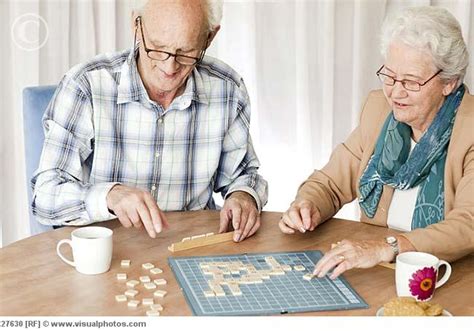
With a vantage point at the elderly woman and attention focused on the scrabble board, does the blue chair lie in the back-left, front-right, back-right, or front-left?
front-right

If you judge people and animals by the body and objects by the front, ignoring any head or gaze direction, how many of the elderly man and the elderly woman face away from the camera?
0

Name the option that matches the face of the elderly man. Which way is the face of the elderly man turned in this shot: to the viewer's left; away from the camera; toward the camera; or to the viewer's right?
toward the camera

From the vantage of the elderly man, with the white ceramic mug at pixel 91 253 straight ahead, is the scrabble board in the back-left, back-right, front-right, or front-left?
front-left

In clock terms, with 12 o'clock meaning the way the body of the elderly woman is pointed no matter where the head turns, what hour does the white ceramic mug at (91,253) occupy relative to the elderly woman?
The white ceramic mug is roughly at 12 o'clock from the elderly woman.

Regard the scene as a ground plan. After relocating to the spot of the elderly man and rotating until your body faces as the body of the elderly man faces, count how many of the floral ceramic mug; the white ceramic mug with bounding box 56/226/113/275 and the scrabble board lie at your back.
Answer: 0

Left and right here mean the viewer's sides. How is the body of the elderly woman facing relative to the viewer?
facing the viewer and to the left of the viewer

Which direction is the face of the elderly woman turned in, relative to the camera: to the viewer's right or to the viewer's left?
to the viewer's left

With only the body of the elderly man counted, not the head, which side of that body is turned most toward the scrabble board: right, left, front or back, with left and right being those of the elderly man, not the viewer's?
front

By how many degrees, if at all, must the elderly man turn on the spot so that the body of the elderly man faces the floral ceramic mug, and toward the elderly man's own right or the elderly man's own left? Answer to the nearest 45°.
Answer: approximately 45° to the elderly man's own left

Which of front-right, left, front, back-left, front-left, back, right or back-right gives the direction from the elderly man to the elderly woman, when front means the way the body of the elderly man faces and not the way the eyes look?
left

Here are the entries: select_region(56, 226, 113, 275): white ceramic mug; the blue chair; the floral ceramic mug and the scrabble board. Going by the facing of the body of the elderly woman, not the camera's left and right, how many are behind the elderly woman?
0

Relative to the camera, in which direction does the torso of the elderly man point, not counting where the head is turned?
toward the camera
